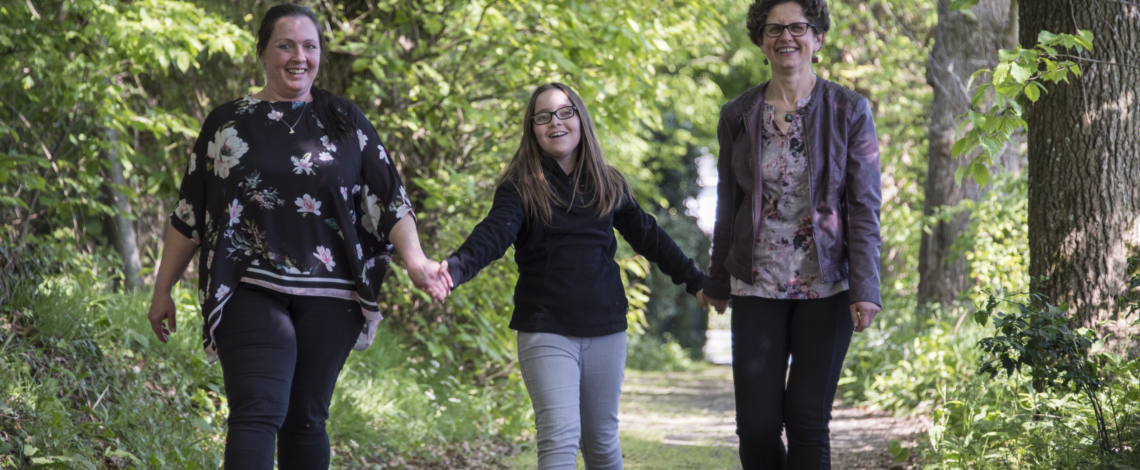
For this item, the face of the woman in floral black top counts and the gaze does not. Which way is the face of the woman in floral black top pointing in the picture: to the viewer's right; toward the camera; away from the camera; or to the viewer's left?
toward the camera

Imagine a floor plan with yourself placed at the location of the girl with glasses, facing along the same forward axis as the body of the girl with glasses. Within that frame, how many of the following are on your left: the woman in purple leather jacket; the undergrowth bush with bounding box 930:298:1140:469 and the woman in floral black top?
2

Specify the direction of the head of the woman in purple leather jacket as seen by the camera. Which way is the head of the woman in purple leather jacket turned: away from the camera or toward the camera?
toward the camera

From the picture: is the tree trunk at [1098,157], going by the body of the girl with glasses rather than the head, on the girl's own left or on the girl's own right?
on the girl's own left

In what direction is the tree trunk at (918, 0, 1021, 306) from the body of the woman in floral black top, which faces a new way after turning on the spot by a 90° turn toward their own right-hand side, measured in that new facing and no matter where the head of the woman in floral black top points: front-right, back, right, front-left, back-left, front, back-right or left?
back-right

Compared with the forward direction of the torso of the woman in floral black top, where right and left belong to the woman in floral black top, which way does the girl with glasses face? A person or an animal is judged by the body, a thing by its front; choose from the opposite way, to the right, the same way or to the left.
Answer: the same way

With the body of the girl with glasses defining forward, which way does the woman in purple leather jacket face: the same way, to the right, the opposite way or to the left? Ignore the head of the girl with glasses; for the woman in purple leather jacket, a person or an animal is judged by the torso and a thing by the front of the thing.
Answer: the same way

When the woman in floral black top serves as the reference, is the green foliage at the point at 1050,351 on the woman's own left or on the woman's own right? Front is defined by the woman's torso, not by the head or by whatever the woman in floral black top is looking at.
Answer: on the woman's own left

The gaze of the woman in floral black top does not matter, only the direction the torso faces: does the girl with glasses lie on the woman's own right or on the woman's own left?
on the woman's own left

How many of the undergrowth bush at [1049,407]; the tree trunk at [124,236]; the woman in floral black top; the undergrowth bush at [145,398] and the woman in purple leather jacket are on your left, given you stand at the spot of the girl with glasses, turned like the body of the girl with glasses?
2

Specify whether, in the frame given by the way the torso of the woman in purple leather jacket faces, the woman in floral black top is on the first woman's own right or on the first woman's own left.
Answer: on the first woman's own right

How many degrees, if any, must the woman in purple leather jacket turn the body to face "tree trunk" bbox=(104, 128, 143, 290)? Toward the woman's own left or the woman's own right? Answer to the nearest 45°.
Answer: approximately 135° to the woman's own right

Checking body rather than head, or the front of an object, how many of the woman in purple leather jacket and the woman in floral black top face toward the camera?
2

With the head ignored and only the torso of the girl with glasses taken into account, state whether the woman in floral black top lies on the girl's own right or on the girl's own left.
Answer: on the girl's own right

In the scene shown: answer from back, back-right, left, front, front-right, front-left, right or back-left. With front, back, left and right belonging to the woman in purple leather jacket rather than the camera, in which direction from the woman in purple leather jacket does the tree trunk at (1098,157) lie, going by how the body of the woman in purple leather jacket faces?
back-left

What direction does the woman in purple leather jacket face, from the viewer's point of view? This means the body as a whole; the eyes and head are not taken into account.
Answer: toward the camera

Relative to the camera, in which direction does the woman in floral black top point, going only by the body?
toward the camera

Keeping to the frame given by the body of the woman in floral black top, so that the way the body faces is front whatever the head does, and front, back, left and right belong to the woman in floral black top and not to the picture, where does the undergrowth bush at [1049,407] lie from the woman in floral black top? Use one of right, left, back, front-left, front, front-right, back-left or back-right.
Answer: left
